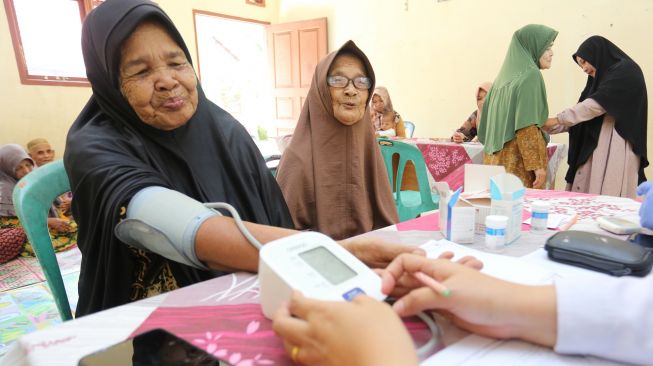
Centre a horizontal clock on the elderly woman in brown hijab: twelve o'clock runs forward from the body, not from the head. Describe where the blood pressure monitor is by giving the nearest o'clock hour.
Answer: The blood pressure monitor is roughly at 12 o'clock from the elderly woman in brown hijab.

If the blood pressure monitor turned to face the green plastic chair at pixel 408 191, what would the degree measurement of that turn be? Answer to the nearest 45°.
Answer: approximately 135° to its left

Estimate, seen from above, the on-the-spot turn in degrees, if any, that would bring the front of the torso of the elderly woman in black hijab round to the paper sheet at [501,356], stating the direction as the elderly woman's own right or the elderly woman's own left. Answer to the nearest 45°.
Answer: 0° — they already face it

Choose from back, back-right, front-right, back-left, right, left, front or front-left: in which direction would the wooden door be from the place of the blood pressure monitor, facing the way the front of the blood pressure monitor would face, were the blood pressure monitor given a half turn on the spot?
front-right

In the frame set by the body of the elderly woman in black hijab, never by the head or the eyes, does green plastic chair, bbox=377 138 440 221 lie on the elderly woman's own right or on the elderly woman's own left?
on the elderly woman's own left

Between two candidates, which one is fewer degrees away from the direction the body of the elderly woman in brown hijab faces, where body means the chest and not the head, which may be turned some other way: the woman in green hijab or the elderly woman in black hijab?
the elderly woman in black hijab

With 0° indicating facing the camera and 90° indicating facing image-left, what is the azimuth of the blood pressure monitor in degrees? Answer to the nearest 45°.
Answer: approximately 315°

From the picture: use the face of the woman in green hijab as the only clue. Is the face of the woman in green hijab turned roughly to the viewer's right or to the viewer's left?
to the viewer's right
